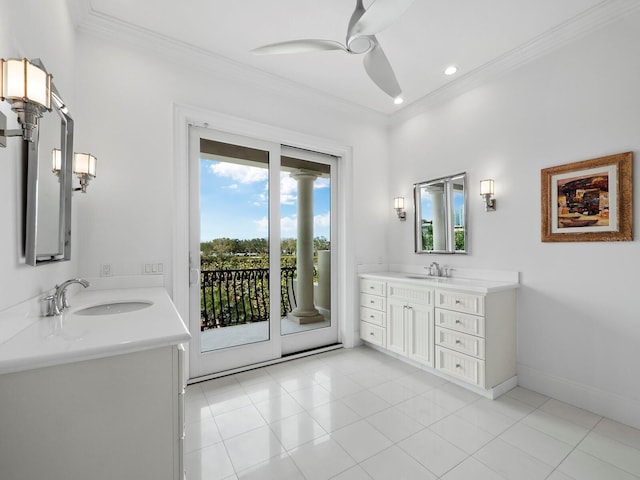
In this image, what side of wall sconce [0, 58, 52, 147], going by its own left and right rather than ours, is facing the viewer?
right

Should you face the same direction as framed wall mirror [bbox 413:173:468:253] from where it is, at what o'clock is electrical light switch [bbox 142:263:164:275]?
The electrical light switch is roughly at 12 o'clock from the framed wall mirror.

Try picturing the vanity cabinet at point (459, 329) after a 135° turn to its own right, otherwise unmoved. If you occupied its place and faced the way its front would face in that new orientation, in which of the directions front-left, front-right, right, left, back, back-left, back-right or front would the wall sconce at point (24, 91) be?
back-left

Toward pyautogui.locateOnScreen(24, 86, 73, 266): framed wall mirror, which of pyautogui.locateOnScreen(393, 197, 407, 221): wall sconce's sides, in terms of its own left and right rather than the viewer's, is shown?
front

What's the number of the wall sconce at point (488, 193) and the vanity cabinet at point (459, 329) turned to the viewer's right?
0

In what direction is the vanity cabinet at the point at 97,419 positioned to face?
to the viewer's right

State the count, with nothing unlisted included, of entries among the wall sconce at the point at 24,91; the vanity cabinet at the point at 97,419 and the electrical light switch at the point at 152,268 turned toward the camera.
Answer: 1

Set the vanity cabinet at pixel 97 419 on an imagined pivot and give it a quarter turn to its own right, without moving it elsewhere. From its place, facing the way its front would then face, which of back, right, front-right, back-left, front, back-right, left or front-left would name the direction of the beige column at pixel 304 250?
back-left

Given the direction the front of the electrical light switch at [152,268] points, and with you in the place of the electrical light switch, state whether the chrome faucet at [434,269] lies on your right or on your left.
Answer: on your left

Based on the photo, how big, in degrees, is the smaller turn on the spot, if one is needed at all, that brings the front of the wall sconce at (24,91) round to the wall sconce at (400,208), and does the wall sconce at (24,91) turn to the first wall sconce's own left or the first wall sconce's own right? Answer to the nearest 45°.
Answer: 0° — it already faces it
